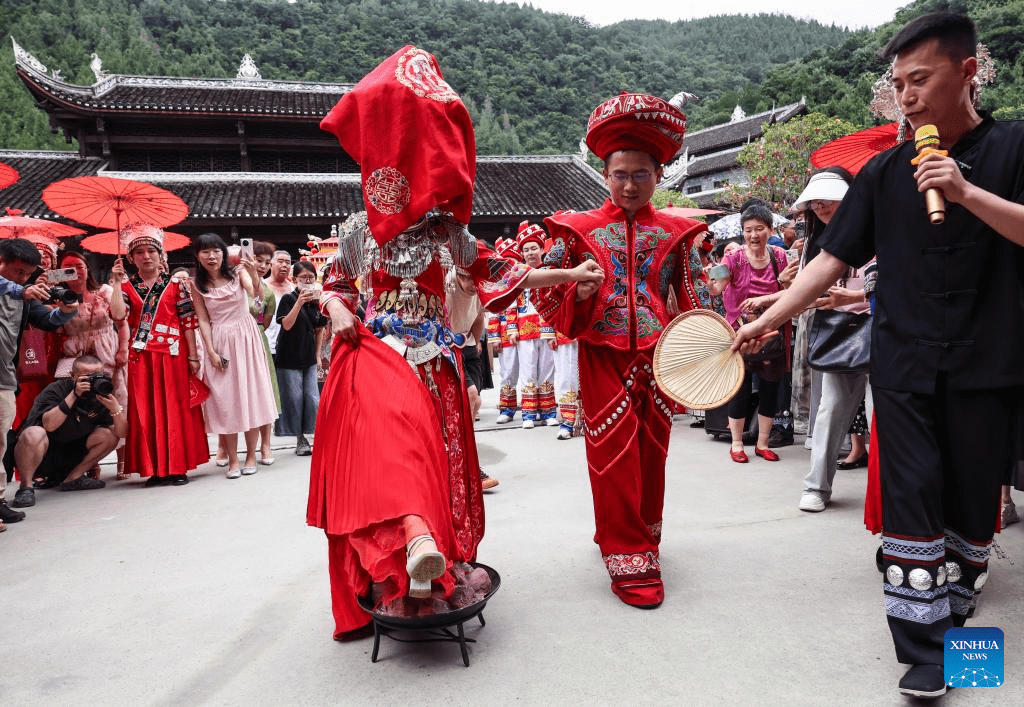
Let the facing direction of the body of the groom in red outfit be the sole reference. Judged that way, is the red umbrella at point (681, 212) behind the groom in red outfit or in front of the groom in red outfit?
behind

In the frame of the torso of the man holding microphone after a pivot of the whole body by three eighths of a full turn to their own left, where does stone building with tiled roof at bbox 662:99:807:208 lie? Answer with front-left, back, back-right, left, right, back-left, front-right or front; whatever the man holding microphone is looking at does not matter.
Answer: left

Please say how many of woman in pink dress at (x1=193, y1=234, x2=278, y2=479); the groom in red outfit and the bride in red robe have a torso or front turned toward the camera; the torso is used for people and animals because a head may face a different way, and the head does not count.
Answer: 3

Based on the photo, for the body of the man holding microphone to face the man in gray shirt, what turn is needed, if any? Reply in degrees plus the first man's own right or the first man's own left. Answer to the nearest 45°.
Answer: approximately 45° to the first man's own right

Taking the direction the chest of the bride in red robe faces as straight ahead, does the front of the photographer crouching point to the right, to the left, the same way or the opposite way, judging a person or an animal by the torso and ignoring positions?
to the left

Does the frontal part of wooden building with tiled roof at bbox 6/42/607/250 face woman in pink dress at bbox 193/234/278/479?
yes

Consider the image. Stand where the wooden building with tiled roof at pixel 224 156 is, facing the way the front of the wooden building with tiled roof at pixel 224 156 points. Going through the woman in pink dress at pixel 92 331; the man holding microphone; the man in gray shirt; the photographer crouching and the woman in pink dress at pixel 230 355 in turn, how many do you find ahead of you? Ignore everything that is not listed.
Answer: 5

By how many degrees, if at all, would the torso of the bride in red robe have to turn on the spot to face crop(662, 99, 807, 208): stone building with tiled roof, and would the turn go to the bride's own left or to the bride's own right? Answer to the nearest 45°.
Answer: approximately 135° to the bride's own left

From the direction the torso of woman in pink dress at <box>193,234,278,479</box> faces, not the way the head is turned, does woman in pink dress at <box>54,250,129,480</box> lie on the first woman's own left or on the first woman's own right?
on the first woman's own right

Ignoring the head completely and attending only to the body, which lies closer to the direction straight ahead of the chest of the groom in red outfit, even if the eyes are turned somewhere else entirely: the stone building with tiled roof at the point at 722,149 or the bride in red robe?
the bride in red robe
